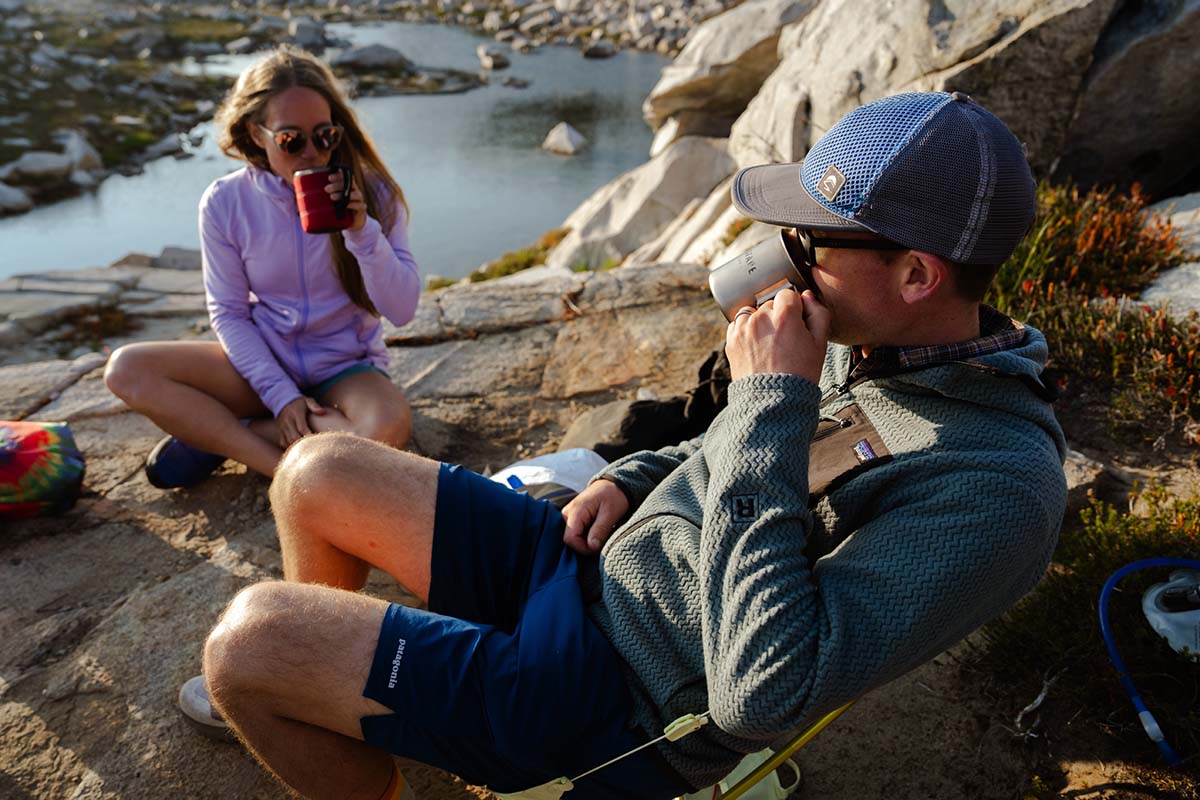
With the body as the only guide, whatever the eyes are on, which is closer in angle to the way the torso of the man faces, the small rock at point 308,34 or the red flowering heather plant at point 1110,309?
the small rock

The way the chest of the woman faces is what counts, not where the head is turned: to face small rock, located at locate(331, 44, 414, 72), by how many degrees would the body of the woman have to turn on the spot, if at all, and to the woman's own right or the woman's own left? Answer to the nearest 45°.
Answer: approximately 180°

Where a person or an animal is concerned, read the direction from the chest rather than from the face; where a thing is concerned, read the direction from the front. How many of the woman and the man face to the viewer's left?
1

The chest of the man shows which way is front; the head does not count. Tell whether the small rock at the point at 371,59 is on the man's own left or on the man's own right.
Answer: on the man's own right

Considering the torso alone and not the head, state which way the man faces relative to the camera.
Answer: to the viewer's left

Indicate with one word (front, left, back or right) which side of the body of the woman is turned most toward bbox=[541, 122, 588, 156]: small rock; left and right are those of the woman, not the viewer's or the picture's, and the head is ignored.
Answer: back

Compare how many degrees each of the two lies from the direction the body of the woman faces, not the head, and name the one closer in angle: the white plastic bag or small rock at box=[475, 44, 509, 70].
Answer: the white plastic bag

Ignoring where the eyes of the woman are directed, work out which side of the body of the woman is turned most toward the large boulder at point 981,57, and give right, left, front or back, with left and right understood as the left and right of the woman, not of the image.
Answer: left

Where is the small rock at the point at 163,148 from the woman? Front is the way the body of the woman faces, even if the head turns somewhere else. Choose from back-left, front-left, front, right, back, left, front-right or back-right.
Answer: back

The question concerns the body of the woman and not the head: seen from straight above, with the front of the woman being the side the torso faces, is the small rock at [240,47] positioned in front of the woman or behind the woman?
behind

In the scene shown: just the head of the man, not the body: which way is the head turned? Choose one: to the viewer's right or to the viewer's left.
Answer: to the viewer's left
